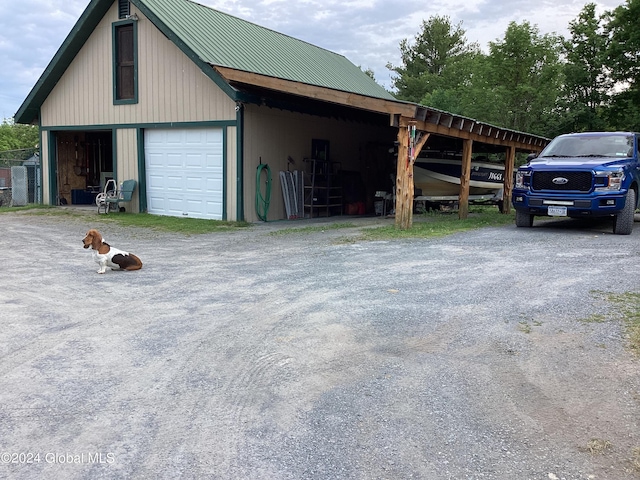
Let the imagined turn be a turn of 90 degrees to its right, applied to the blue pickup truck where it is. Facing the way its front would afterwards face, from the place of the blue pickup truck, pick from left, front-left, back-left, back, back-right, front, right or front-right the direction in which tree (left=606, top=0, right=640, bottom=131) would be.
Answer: front-right

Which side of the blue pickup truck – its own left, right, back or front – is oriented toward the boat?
right

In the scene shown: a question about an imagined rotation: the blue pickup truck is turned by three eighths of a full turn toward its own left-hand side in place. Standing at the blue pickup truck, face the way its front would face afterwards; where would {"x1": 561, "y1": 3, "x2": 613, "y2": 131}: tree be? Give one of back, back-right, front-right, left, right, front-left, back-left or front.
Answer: left

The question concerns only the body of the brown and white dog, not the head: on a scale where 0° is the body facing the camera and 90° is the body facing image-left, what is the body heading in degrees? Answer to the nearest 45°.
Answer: approximately 90°

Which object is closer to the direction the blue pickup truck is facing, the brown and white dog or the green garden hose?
the brown and white dog

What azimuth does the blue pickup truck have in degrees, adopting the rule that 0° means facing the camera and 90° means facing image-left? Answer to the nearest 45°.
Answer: approximately 45°

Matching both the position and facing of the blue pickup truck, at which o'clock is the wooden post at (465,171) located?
The wooden post is roughly at 3 o'clock from the blue pickup truck.

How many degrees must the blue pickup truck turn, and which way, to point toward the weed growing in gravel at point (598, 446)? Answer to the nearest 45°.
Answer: approximately 45° to its left

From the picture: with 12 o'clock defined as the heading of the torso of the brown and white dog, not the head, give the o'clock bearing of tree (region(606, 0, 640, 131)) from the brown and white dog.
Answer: The tree is roughly at 5 o'clock from the brown and white dog.

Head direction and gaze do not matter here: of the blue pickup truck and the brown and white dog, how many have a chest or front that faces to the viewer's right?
0

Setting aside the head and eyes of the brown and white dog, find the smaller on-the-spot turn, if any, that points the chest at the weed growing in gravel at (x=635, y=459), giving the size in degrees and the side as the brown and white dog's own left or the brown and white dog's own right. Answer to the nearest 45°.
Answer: approximately 90° to the brown and white dog's own left

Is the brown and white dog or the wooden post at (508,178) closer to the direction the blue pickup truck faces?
the brown and white dog

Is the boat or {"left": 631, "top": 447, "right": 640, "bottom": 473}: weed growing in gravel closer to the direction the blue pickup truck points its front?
the weed growing in gravel

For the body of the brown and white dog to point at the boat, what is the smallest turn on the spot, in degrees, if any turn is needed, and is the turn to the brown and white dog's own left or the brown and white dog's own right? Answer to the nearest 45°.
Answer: approximately 135° to the brown and white dog's own right

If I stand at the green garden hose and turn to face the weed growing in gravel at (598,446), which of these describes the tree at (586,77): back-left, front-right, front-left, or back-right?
back-left
